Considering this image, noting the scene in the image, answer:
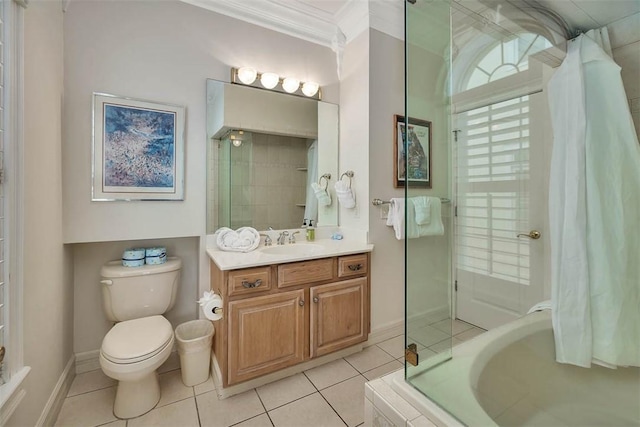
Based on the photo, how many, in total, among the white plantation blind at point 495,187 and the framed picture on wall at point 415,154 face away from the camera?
0

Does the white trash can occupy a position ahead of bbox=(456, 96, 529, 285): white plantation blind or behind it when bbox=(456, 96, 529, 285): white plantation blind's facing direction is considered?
ahead

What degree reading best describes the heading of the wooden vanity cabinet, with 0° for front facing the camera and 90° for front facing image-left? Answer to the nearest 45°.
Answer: approximately 315°

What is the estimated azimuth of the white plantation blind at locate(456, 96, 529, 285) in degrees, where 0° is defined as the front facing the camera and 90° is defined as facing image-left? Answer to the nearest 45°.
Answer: approximately 45°
